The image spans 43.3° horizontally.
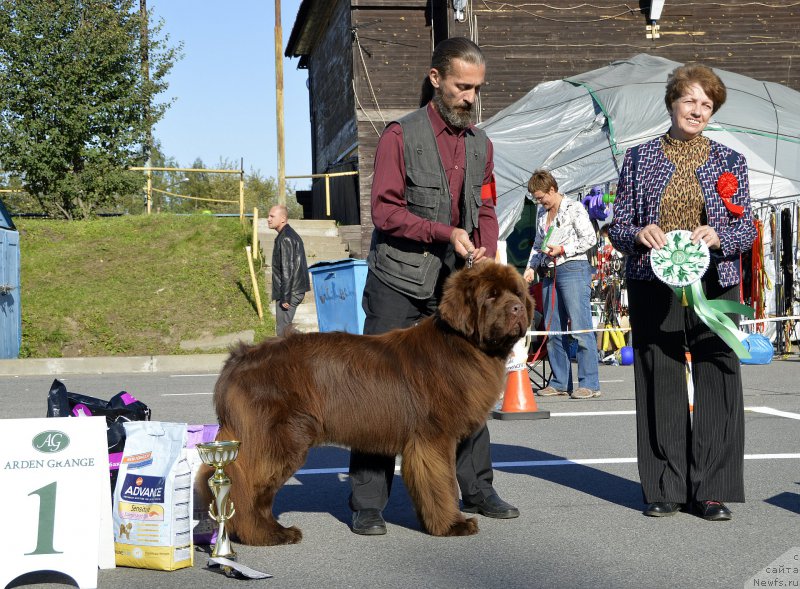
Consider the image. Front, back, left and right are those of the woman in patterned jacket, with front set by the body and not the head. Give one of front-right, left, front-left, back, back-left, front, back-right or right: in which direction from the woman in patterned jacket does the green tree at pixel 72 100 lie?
back-right

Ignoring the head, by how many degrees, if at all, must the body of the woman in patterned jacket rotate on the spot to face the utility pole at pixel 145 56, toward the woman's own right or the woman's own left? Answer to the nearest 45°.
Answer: approximately 135° to the woman's own right

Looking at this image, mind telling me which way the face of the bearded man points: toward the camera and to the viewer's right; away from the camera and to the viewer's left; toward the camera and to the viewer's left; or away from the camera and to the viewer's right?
toward the camera and to the viewer's right

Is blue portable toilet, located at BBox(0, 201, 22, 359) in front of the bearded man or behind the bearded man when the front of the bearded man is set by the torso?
behind

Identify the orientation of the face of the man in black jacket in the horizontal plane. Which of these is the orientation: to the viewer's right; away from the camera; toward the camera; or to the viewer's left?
to the viewer's left

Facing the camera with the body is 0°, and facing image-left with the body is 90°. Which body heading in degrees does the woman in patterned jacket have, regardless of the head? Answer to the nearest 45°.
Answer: approximately 0°

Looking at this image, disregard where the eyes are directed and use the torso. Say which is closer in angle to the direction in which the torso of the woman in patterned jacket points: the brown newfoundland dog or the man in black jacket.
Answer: the brown newfoundland dog

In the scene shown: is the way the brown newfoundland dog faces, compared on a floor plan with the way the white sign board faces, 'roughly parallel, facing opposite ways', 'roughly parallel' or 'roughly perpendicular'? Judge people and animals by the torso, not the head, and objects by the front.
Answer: roughly perpendicular

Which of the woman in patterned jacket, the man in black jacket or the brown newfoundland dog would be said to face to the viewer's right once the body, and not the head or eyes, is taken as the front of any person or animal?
the brown newfoundland dog

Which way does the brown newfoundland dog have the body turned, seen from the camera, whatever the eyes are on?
to the viewer's right
